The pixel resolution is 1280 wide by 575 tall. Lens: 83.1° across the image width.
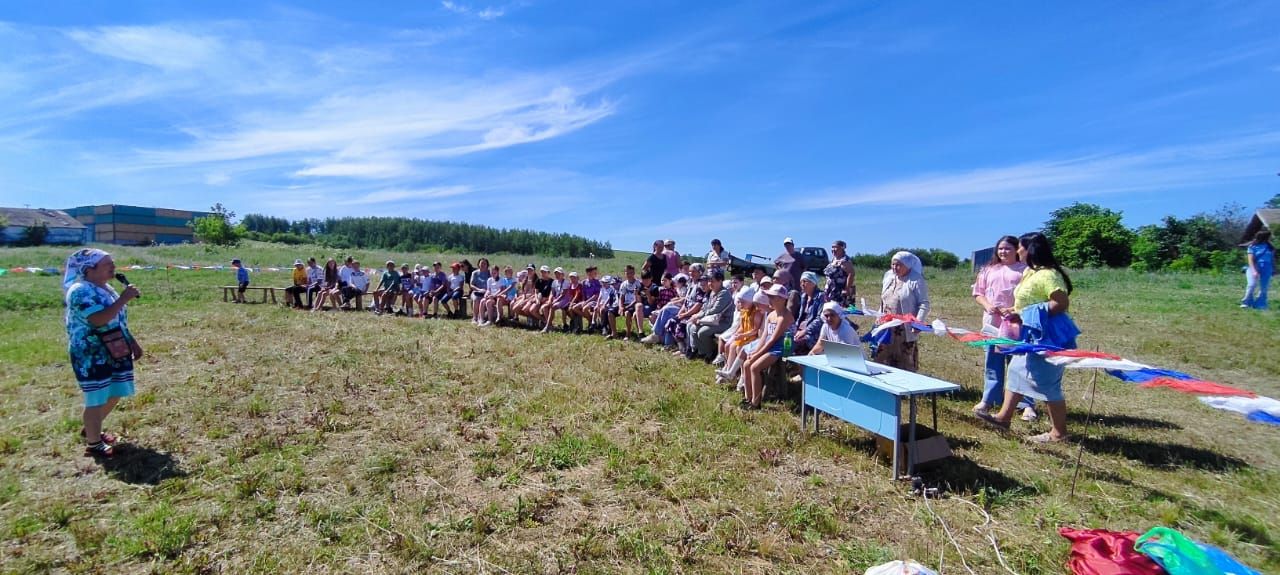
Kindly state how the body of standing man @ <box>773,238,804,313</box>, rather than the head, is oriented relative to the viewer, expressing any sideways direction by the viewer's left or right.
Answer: facing the viewer and to the left of the viewer

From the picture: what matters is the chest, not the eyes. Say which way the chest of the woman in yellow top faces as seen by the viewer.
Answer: to the viewer's left

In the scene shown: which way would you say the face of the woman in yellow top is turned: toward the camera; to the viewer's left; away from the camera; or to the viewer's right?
to the viewer's left

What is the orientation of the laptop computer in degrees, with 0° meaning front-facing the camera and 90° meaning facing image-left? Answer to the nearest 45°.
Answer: approximately 225°

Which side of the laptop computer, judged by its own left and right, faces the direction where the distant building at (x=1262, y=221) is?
front

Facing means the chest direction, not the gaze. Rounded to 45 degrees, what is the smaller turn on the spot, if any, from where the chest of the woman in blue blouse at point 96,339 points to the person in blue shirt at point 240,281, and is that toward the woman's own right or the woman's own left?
approximately 90° to the woman's own left

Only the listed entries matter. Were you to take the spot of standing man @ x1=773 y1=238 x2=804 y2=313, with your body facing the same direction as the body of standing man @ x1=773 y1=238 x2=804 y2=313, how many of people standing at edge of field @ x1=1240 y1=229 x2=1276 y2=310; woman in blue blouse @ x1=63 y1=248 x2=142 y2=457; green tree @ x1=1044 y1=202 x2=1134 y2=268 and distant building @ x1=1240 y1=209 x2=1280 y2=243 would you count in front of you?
1

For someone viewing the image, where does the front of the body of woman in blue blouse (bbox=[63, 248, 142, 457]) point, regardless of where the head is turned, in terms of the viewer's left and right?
facing to the right of the viewer

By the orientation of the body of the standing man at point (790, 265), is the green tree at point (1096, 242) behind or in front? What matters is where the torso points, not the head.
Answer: behind

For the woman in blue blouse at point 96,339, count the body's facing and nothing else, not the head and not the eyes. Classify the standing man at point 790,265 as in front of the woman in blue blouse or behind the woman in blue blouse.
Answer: in front

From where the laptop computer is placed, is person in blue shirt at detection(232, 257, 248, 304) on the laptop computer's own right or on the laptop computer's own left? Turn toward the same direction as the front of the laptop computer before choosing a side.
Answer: on the laptop computer's own left
